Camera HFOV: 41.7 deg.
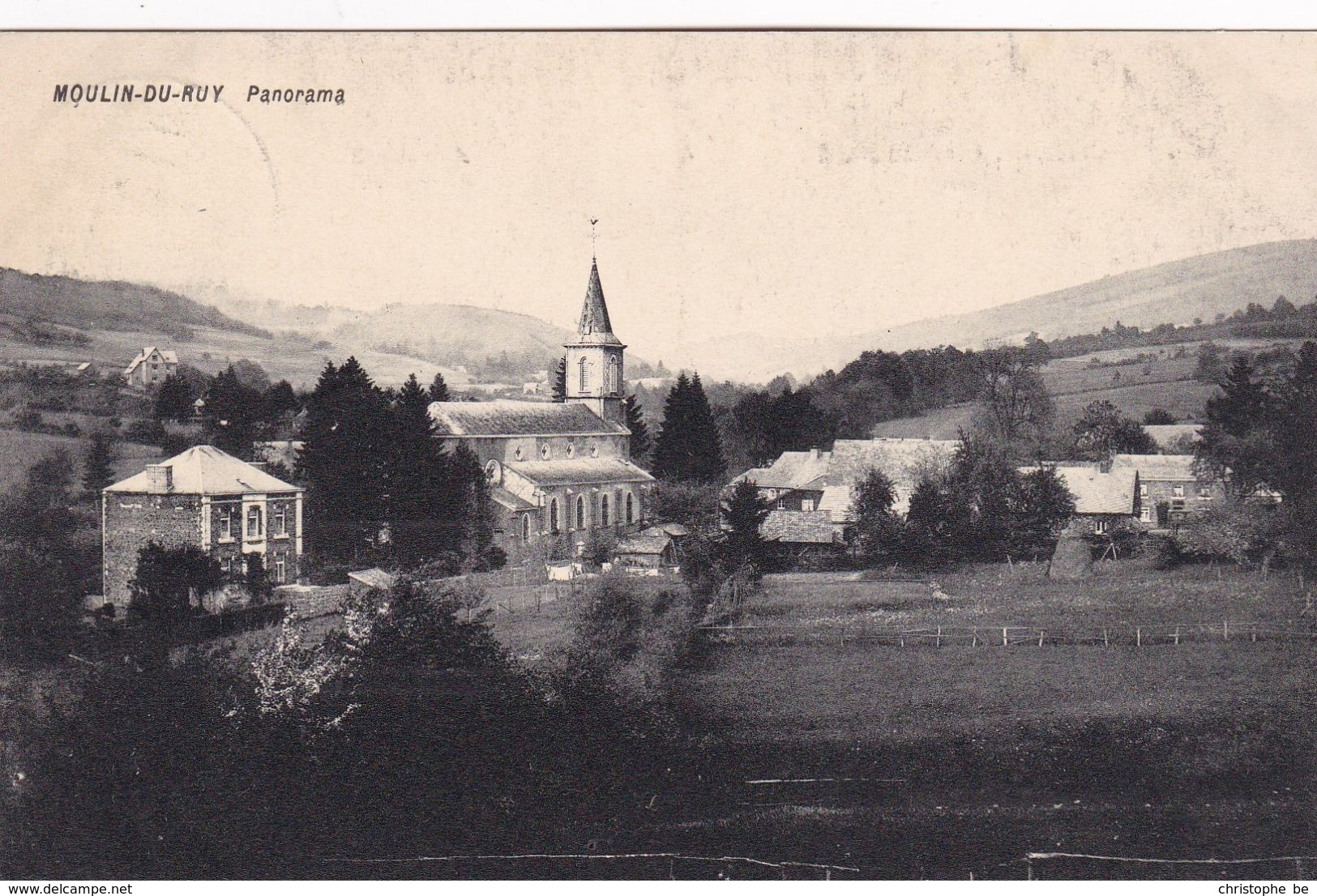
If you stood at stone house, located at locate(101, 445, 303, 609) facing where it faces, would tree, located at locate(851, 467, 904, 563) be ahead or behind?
ahead

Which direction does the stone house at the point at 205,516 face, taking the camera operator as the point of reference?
facing the viewer and to the right of the viewer

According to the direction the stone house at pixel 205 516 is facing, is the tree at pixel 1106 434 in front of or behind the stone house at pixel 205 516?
in front
